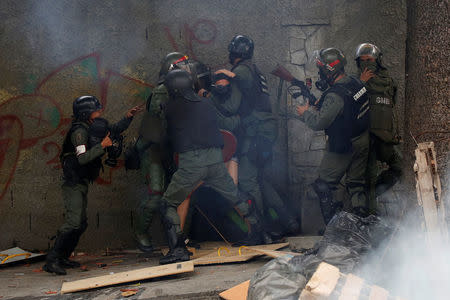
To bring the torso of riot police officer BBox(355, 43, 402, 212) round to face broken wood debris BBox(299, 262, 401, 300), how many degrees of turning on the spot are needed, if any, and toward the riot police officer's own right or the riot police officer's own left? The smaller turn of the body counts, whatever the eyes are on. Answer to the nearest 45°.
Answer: approximately 45° to the riot police officer's own left

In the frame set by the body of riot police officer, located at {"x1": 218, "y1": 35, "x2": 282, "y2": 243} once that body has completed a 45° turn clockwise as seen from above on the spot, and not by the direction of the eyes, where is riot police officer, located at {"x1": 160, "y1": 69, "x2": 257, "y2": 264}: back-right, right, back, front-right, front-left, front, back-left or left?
back-left

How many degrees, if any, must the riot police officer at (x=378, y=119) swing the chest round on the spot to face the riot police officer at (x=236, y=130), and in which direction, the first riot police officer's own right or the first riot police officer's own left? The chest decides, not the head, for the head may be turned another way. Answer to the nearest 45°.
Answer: approximately 45° to the first riot police officer's own right

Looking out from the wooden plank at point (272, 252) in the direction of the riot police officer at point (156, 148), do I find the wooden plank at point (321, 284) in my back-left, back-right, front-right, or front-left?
back-left

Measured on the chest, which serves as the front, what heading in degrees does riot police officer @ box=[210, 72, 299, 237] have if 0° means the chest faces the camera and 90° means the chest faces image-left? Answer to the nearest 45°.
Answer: approximately 45°

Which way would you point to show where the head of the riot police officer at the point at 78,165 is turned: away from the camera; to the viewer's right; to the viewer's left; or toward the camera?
to the viewer's right

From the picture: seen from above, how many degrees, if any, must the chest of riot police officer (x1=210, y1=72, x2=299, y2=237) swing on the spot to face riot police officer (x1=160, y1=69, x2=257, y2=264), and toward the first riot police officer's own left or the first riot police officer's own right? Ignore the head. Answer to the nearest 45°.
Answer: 0° — they already face them

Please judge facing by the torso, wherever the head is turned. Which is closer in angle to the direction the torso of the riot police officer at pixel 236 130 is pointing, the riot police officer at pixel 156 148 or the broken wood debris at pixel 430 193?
the riot police officer

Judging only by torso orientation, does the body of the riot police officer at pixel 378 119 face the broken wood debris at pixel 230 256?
yes

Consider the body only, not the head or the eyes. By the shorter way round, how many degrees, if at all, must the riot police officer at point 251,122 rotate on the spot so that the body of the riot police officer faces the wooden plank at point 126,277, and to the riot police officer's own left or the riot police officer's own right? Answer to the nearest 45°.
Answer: approximately 90° to the riot police officer's own left

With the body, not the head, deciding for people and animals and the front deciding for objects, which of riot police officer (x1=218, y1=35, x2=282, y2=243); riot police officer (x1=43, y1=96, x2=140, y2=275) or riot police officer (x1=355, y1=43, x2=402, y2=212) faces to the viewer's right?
riot police officer (x1=43, y1=96, x2=140, y2=275)

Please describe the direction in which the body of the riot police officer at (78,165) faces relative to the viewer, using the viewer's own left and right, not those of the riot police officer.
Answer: facing to the right of the viewer
